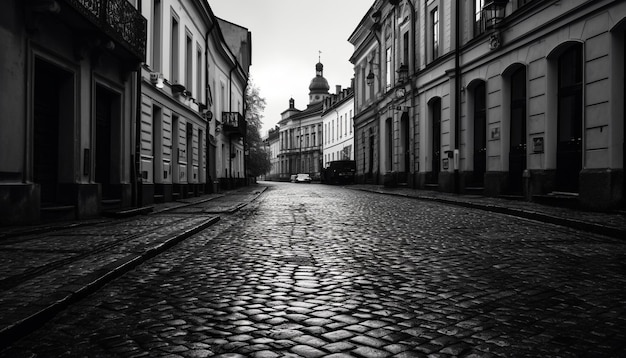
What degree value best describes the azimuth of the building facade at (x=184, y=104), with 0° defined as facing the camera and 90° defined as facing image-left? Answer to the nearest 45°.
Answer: approximately 270°
